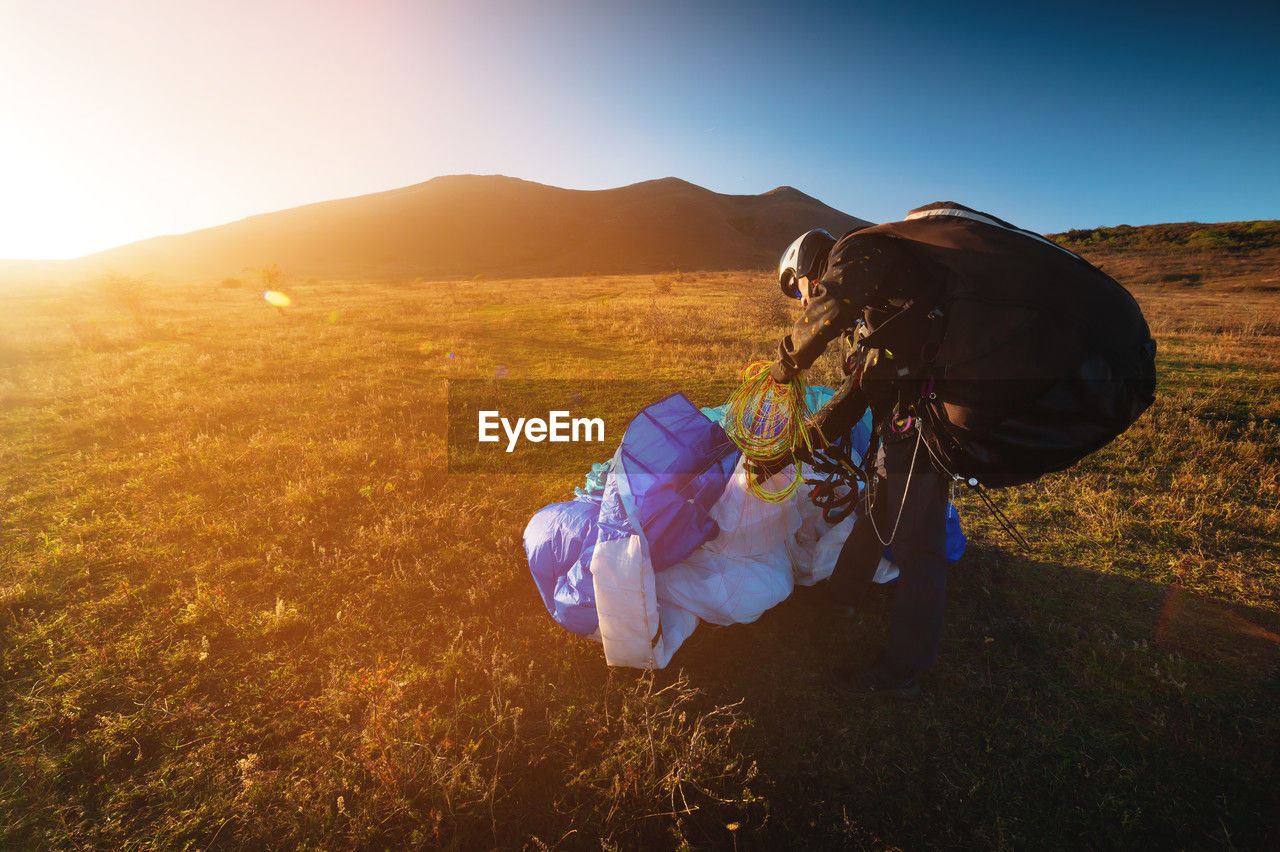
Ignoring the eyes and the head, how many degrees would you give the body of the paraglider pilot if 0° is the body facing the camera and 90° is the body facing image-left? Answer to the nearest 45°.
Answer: approximately 90°

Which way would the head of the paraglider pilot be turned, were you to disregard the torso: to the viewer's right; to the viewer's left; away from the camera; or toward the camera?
to the viewer's left
